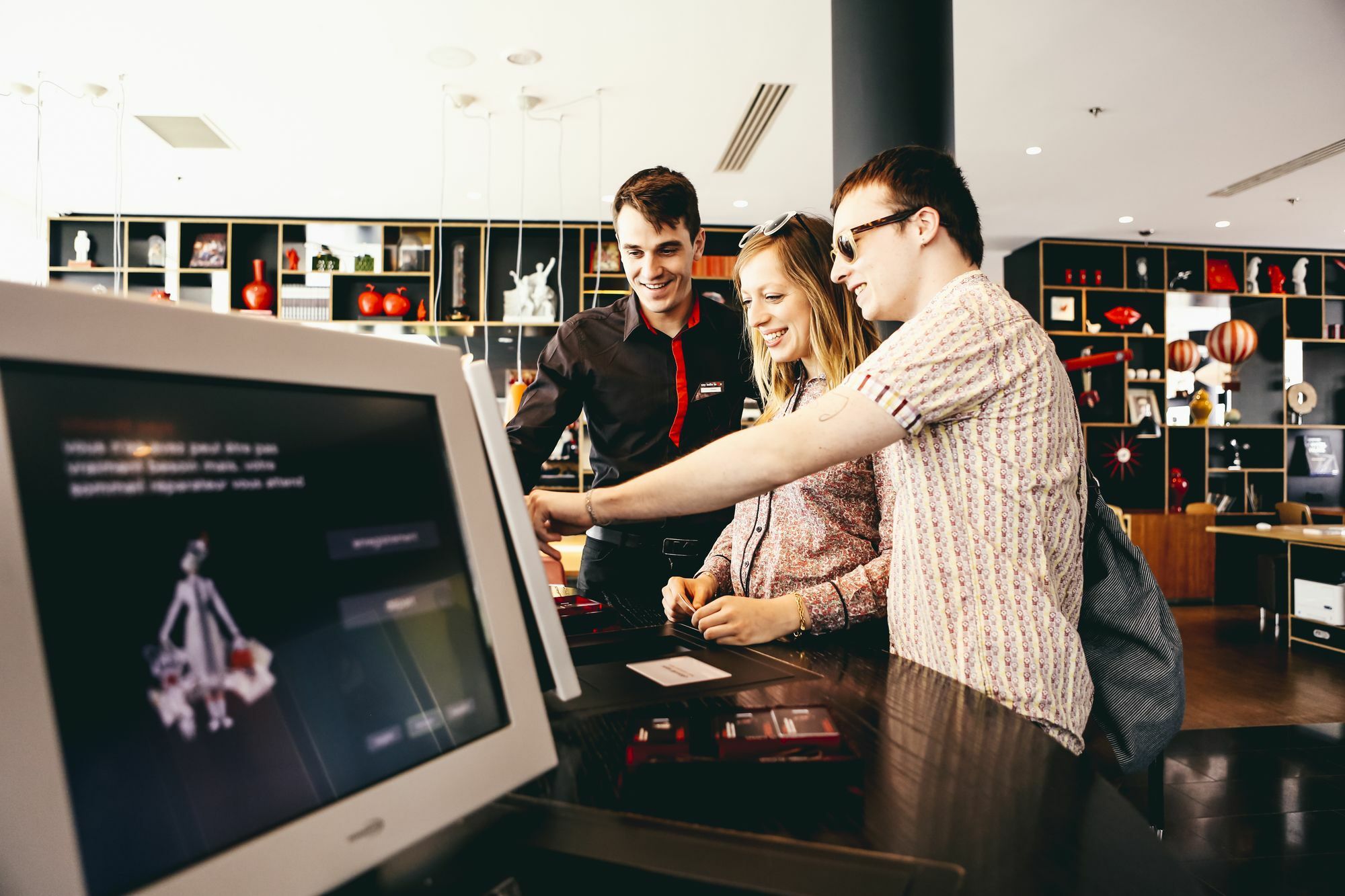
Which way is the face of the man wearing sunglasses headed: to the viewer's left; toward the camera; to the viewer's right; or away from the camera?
to the viewer's left

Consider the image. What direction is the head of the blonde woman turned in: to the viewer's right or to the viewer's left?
to the viewer's left

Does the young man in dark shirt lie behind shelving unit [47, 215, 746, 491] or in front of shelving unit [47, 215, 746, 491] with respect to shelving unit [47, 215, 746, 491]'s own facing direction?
in front

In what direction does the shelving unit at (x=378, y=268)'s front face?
toward the camera

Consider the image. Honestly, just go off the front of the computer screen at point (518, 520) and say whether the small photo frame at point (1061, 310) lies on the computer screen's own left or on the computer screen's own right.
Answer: on the computer screen's own left

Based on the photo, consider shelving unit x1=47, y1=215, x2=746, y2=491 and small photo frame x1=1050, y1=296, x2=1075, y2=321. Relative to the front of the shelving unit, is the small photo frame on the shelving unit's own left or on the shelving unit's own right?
on the shelving unit's own left

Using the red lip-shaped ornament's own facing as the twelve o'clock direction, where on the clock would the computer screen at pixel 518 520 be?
The computer screen is roughly at 12 o'clock from the red lip-shaped ornament.

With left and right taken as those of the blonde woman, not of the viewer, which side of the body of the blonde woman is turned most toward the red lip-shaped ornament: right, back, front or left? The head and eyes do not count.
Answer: back

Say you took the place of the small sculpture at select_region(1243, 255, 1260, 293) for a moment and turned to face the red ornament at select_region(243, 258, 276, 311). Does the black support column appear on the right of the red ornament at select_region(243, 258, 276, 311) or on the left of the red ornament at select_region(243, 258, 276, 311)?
left

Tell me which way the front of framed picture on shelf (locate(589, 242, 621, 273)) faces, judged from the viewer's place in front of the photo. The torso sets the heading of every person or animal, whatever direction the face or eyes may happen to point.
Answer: facing the viewer

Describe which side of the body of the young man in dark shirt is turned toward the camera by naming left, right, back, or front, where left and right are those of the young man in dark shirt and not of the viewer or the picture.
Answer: front

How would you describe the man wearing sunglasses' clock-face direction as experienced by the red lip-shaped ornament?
The man wearing sunglasses is roughly at 12 o'clock from the red lip-shaped ornament.
